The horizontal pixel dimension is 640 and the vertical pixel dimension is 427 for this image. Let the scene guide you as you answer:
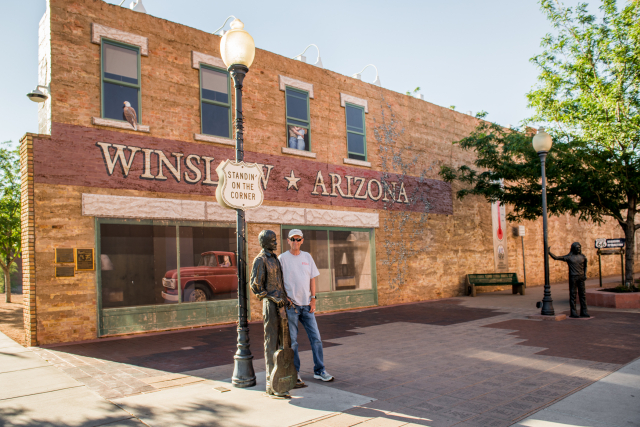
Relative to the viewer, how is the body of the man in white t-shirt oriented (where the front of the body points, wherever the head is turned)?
toward the camera

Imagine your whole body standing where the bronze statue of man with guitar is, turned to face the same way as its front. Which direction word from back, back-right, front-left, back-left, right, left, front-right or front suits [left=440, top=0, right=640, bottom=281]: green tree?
left

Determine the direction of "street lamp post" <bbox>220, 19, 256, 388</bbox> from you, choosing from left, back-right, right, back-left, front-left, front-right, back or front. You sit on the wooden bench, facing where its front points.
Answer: front-right

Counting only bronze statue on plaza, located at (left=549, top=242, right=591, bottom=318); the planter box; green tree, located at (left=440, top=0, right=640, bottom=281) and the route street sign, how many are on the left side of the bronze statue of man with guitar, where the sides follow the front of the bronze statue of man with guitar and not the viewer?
4

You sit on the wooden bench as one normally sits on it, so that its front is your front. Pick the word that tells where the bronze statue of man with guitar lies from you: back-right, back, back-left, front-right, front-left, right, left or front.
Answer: front-right

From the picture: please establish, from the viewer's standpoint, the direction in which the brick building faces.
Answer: facing the viewer and to the right of the viewer

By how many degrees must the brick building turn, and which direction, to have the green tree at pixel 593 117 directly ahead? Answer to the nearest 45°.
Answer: approximately 45° to its left

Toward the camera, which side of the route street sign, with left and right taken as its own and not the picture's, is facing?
front

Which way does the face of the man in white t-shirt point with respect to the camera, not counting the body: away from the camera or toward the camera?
toward the camera

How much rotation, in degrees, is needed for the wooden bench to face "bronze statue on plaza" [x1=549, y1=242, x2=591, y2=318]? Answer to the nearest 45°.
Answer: approximately 45° to its right
